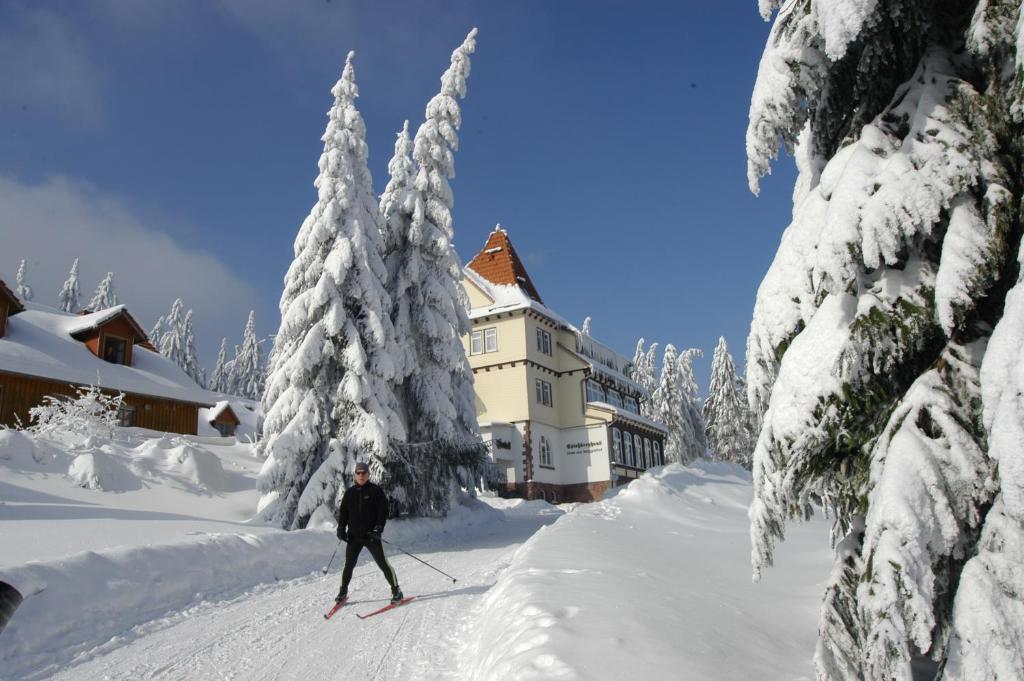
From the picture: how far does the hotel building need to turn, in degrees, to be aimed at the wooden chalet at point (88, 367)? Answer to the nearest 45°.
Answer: approximately 90° to its right

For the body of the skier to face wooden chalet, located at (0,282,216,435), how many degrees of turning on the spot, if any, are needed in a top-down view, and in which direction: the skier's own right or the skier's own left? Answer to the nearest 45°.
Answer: approximately 135° to the skier's own right

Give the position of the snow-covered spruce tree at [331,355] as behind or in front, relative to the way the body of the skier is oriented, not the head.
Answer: behind

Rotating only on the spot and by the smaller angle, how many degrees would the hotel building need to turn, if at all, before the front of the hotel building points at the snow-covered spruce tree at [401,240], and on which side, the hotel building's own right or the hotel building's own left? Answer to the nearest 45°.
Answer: approximately 45° to the hotel building's own right

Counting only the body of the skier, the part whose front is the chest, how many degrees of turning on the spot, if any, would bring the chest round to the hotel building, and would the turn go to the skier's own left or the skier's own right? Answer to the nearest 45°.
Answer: approximately 180°

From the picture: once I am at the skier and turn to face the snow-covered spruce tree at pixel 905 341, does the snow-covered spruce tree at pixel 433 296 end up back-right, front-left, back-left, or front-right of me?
back-left

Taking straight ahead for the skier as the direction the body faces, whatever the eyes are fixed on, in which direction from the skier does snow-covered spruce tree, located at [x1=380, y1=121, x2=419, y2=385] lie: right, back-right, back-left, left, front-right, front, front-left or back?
back

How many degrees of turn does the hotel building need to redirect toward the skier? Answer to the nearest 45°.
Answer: approximately 45° to its right

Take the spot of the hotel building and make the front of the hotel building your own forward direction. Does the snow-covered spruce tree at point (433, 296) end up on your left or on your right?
on your right

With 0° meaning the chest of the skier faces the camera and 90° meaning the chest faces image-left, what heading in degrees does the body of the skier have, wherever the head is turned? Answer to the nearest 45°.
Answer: approximately 0°

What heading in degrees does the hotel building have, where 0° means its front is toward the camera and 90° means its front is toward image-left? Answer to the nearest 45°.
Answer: approximately 315°

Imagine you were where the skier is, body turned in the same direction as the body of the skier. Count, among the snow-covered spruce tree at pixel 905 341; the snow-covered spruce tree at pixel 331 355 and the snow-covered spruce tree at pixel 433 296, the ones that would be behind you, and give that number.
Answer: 2
